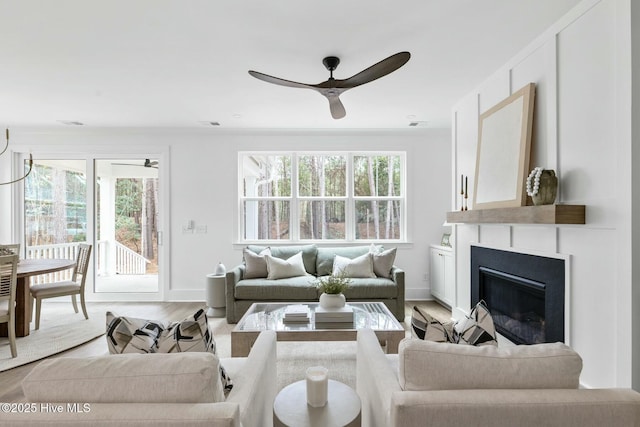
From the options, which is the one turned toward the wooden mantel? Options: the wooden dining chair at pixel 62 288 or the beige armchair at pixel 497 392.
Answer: the beige armchair

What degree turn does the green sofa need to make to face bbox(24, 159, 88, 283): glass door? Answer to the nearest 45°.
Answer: approximately 90° to its right

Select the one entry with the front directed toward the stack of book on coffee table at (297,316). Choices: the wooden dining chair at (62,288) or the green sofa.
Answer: the green sofa

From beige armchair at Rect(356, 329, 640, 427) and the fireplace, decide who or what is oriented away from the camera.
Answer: the beige armchair

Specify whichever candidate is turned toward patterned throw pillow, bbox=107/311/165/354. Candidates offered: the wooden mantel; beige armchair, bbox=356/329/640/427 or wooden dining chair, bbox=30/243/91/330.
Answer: the wooden mantel

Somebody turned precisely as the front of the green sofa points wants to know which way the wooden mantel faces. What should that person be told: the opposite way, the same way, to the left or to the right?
to the right

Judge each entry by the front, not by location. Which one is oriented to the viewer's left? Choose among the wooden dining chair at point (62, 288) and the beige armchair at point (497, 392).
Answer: the wooden dining chair

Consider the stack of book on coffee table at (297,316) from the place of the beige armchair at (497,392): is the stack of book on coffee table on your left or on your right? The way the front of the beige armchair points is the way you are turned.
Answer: on your left

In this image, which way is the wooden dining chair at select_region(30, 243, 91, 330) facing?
to the viewer's left

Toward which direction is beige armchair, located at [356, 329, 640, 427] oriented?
away from the camera

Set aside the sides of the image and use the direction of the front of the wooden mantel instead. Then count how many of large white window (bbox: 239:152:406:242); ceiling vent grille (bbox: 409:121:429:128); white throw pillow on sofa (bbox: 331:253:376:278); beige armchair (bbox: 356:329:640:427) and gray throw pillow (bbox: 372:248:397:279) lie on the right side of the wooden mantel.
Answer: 4

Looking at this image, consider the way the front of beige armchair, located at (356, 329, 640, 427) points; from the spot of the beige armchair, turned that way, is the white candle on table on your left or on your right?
on your left

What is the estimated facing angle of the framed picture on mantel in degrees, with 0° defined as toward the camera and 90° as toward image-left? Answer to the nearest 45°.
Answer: approximately 45°

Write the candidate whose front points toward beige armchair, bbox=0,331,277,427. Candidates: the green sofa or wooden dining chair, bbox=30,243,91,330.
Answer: the green sofa

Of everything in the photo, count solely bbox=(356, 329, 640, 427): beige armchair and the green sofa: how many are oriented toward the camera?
1
